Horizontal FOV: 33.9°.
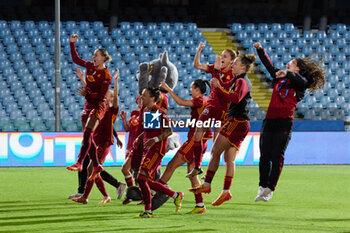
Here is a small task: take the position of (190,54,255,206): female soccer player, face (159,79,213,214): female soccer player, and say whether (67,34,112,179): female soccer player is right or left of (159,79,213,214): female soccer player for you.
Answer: right

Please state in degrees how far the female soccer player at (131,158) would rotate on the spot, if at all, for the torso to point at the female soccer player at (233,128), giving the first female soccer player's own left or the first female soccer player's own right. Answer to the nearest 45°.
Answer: approximately 135° to the first female soccer player's own left

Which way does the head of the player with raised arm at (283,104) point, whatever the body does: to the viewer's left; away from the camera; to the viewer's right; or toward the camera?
to the viewer's left

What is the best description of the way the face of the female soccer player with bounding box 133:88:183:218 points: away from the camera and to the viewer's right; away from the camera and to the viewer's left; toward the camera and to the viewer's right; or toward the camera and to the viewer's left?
toward the camera and to the viewer's left

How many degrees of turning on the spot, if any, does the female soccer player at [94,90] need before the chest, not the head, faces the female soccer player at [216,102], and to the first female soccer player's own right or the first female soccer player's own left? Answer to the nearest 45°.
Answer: approximately 90° to the first female soccer player's own left

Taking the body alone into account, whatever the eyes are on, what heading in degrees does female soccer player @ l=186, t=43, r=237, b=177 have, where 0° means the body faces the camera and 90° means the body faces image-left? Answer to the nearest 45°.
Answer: approximately 45°

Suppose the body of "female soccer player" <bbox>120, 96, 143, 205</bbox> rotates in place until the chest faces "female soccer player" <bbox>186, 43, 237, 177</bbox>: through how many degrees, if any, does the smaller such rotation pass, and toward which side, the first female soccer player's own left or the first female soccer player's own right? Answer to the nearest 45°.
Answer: approximately 135° to the first female soccer player's own left

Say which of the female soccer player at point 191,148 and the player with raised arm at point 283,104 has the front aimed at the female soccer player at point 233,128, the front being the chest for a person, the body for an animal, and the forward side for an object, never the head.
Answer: the player with raised arm

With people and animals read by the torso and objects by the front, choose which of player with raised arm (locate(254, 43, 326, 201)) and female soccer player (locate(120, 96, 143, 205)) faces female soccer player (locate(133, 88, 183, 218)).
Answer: the player with raised arm

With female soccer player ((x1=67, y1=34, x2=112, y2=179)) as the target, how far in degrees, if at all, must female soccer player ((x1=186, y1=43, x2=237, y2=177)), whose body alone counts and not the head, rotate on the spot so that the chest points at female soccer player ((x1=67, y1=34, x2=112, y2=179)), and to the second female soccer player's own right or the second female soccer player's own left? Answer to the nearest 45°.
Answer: approximately 90° to the second female soccer player's own right

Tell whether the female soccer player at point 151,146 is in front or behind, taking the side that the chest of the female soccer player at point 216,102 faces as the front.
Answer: in front

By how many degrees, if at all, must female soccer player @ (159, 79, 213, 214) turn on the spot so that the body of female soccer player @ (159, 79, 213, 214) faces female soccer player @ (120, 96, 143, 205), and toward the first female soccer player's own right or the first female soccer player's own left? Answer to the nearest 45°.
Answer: approximately 45° to the first female soccer player's own right

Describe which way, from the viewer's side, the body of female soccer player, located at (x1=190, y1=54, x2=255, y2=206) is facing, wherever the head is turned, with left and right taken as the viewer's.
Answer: facing to the left of the viewer
